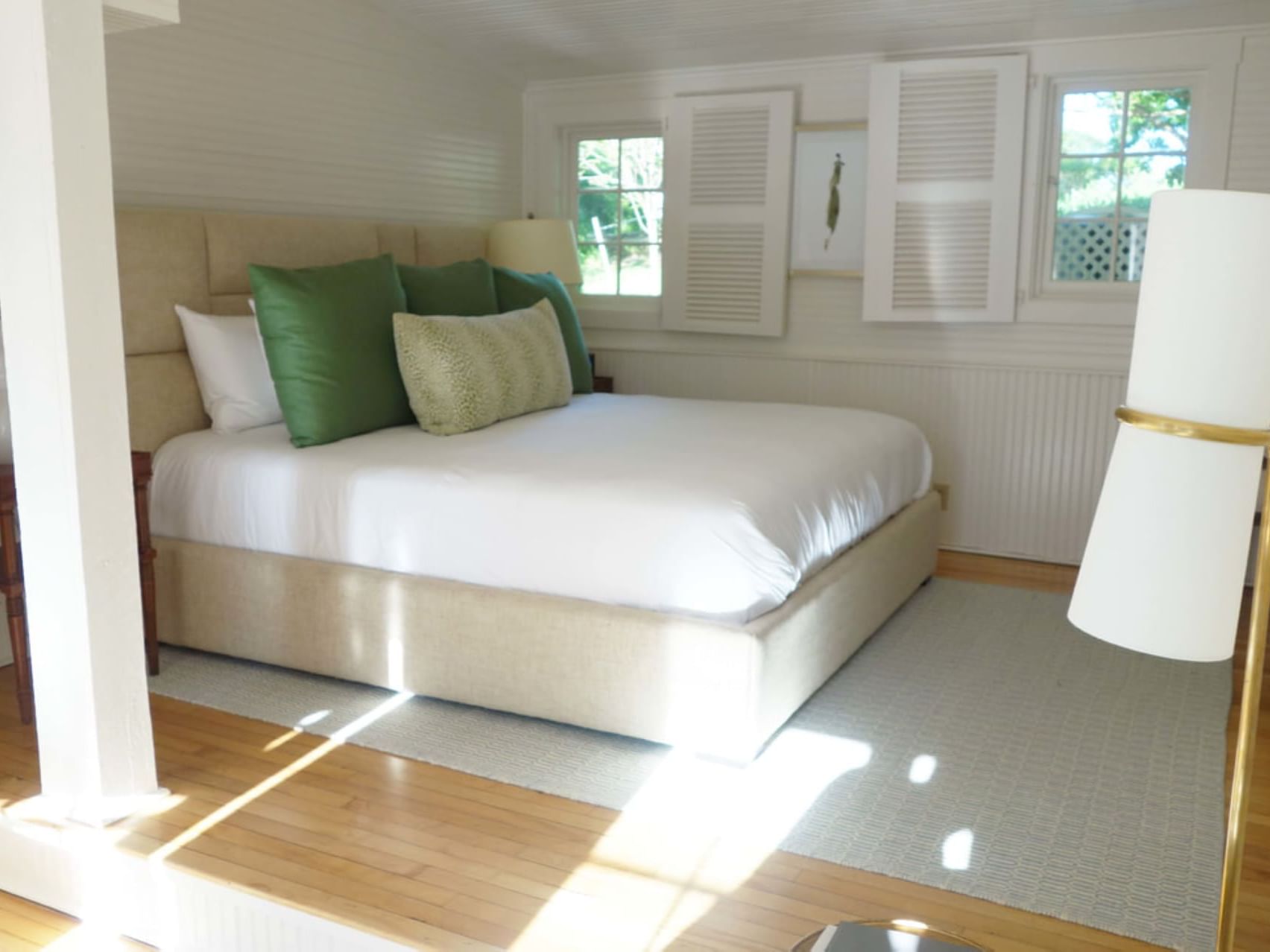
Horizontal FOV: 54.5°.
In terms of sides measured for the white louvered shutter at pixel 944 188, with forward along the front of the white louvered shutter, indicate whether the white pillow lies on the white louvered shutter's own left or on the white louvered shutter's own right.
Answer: on the white louvered shutter's own right

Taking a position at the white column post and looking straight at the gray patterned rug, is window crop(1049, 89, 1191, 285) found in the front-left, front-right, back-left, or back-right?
front-left

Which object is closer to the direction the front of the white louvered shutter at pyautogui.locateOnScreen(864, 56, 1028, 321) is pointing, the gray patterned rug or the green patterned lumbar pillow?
the gray patterned rug

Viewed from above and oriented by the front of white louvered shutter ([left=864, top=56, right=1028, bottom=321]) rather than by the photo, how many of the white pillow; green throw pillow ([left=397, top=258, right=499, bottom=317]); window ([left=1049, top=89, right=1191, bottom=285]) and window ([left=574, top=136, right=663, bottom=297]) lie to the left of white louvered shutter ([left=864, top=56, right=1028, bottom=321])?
1

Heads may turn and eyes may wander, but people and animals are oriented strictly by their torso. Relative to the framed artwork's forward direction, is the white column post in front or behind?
in front

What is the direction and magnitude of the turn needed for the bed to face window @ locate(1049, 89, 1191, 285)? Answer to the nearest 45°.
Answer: approximately 90° to its left

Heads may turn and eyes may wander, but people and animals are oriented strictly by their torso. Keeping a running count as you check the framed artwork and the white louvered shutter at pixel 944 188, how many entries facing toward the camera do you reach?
2

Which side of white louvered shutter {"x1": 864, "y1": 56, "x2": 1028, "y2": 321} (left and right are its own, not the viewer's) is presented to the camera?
front

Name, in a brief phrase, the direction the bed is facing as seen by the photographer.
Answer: facing the viewer and to the right of the viewer

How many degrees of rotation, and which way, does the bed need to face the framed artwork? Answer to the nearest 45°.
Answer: approximately 90° to its left

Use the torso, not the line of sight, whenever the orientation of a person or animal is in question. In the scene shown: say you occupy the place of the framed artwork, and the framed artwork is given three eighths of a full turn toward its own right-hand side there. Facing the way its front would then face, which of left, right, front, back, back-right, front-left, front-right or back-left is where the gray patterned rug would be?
back-left

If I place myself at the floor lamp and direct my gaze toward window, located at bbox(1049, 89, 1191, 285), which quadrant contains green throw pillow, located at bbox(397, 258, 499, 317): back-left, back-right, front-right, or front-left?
front-left

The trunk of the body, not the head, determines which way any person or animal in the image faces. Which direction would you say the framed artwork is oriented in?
toward the camera

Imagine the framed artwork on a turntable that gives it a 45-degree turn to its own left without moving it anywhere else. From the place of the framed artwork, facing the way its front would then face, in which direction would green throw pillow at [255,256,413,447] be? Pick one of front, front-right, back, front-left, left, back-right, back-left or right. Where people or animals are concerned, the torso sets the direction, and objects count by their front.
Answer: right
